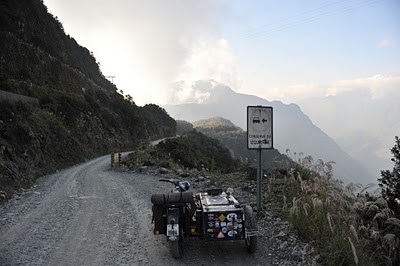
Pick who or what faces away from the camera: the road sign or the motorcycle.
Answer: the motorcycle

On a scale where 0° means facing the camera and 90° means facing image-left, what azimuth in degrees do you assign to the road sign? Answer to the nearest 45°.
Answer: approximately 0°

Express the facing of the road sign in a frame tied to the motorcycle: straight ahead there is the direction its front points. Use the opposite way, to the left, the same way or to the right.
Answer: the opposite way

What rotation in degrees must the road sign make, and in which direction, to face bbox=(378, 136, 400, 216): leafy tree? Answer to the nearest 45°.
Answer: approximately 90° to its left

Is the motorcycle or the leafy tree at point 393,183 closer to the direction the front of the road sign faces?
the motorcycle

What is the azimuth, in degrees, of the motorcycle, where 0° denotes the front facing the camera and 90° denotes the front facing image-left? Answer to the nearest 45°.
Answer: approximately 180°

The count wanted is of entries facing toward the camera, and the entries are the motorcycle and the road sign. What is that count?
1

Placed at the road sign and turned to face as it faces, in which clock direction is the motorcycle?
The motorcycle is roughly at 1 o'clock from the road sign.

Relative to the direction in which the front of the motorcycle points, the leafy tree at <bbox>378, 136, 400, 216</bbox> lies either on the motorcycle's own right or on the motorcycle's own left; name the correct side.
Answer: on the motorcycle's own right
